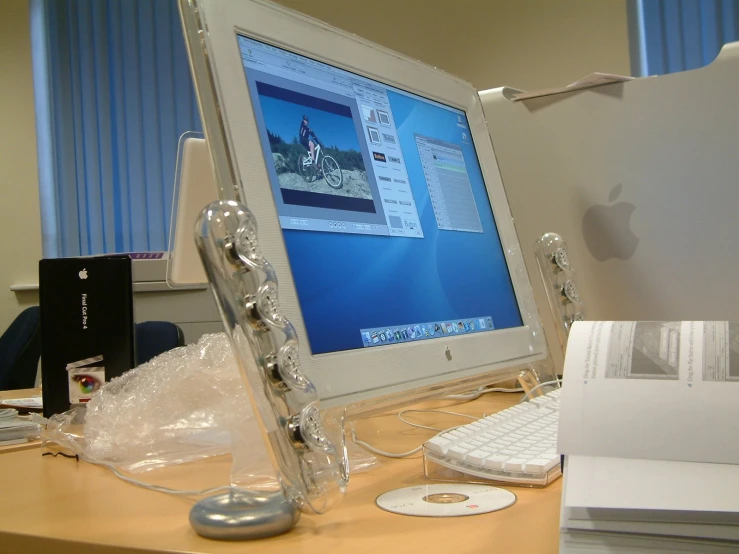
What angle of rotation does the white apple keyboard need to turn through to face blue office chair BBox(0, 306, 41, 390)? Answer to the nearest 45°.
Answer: approximately 180°

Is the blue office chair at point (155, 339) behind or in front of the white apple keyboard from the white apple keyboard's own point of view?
behind

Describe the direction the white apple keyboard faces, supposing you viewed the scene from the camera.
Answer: facing the viewer and to the right of the viewer

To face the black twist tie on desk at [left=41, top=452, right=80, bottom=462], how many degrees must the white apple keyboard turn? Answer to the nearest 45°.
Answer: approximately 135° to its right

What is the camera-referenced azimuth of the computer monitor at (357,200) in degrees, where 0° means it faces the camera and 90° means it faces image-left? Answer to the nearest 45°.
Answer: approximately 315°

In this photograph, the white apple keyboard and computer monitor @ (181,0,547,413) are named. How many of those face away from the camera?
0
